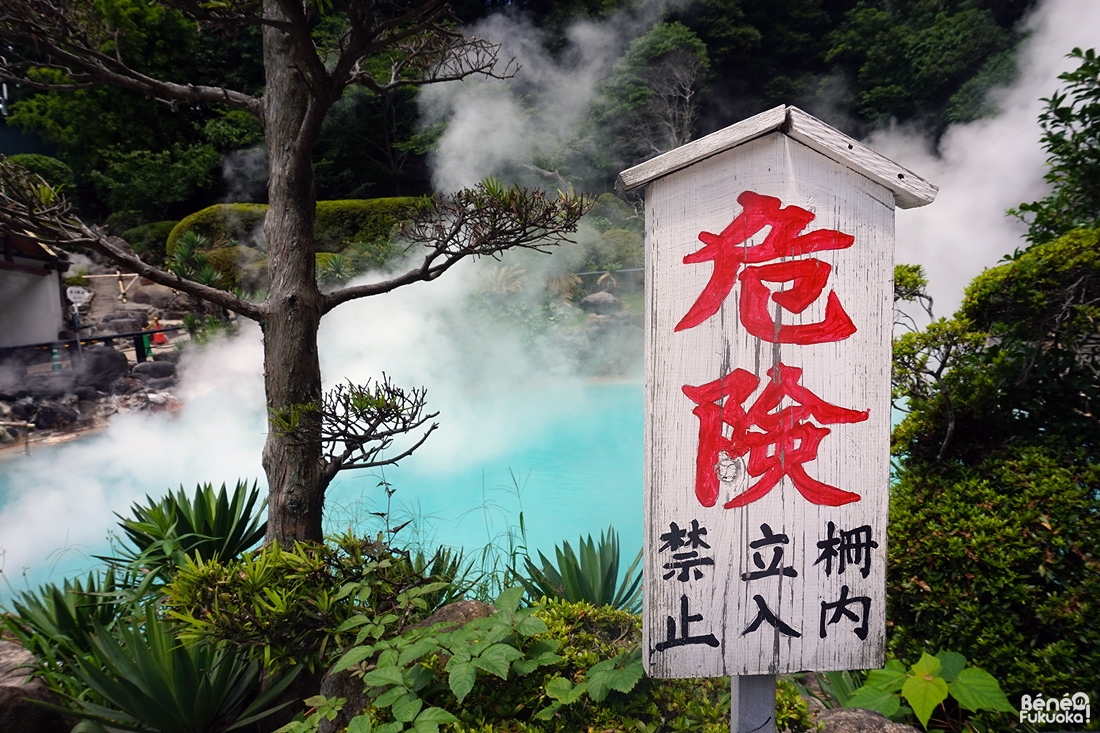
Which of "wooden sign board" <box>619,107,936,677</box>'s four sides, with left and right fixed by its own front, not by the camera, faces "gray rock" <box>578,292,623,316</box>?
back

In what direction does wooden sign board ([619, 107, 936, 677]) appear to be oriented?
toward the camera

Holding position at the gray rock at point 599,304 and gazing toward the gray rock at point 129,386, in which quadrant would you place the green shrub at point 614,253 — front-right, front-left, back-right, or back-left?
back-right

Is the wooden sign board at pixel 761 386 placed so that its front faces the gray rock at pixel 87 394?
no

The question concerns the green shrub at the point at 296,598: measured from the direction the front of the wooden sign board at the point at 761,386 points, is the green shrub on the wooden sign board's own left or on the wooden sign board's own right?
on the wooden sign board's own right

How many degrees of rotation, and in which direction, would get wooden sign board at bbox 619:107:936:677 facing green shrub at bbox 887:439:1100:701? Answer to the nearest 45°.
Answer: approximately 135° to its left

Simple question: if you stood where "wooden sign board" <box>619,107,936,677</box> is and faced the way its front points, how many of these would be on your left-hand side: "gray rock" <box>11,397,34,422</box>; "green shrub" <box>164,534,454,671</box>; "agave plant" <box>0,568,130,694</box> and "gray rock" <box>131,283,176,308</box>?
0

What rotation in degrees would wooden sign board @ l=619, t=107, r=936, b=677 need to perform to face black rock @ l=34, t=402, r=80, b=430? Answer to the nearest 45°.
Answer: approximately 135° to its right

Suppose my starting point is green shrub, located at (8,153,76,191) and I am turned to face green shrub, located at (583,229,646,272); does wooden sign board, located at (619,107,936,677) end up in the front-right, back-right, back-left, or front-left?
front-right

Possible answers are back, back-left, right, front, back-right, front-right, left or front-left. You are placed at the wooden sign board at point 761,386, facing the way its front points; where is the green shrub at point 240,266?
back-right

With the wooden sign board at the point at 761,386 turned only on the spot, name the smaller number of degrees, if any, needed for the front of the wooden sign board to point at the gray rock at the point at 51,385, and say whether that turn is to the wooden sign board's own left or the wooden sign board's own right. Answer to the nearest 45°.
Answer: approximately 135° to the wooden sign board's own right

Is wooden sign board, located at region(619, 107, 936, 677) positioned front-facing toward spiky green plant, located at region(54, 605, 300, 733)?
no

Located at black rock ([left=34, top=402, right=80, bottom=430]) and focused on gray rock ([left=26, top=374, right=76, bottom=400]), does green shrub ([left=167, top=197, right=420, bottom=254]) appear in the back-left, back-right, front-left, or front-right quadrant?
front-right

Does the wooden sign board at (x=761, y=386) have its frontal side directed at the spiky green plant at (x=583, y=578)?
no
